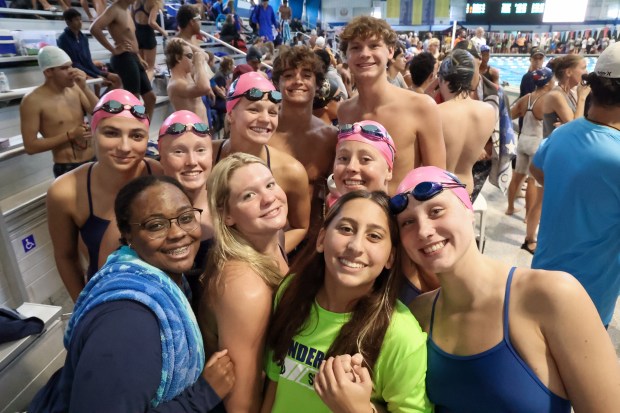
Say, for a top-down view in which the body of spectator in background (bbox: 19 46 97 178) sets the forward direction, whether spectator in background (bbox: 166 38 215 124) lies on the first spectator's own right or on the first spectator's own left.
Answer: on the first spectator's own left

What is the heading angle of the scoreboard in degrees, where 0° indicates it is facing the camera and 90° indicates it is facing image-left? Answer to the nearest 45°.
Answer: approximately 0°

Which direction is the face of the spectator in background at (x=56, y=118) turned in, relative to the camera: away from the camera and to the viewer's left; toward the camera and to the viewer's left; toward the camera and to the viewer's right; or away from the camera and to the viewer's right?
toward the camera and to the viewer's right

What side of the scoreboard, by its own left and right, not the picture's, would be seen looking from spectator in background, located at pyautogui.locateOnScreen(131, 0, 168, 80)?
front

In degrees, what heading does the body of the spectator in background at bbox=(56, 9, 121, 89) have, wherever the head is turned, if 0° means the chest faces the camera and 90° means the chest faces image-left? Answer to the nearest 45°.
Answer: approximately 315°
